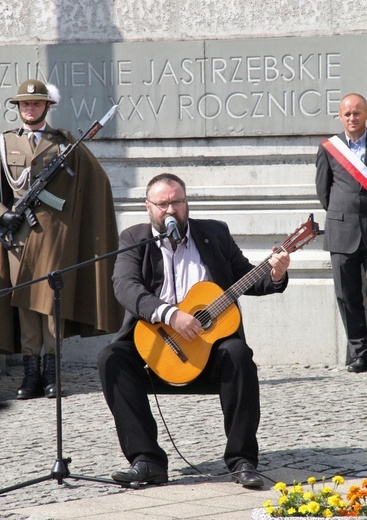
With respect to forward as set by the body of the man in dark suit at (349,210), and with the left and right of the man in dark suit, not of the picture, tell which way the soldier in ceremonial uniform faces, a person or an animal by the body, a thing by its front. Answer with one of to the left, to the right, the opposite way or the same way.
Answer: the same way

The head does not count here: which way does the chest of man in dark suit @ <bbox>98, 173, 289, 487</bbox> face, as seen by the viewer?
toward the camera

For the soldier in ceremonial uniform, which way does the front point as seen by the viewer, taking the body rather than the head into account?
toward the camera

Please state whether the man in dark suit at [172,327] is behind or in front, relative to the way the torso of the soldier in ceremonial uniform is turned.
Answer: in front

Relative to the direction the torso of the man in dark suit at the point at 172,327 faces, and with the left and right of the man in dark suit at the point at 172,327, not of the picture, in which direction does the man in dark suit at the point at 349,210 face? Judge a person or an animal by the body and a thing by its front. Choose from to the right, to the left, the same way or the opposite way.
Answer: the same way

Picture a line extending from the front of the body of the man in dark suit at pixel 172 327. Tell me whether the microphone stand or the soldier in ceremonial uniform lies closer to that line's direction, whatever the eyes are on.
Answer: the microphone stand

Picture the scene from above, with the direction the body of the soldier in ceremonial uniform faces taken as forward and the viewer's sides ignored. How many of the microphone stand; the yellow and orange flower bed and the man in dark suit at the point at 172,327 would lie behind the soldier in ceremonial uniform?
0

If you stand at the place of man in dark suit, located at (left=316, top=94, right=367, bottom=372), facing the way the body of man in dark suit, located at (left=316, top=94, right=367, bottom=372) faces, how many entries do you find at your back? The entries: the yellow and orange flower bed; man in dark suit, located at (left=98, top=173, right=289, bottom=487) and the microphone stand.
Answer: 0

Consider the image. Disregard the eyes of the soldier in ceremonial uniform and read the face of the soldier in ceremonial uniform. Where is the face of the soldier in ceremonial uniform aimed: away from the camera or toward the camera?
toward the camera

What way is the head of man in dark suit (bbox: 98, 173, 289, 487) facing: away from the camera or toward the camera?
toward the camera

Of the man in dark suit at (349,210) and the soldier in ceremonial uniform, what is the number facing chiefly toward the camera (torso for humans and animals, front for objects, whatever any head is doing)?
2

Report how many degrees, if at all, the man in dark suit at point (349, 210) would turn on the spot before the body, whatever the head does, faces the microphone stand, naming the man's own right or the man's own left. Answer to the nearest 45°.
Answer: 0° — they already face it

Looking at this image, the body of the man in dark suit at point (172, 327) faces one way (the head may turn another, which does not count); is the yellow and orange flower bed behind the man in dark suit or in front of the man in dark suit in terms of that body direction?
in front

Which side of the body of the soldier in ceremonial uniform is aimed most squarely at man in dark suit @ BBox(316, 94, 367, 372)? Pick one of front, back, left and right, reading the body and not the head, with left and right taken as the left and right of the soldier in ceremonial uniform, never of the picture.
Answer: left

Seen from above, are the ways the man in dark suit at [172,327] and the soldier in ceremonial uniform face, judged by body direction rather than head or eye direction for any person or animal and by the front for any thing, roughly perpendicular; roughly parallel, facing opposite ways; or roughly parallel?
roughly parallel
